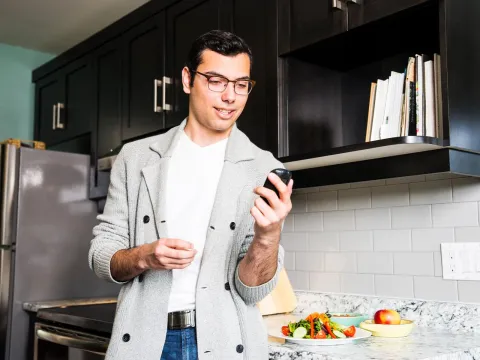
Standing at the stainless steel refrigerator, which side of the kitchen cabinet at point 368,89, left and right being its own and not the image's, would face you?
right

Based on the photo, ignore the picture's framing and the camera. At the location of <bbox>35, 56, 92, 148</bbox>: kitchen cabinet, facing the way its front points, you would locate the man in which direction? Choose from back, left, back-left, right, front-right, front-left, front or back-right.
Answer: front-left

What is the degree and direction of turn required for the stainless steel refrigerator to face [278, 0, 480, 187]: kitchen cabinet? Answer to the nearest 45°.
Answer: approximately 90° to its left

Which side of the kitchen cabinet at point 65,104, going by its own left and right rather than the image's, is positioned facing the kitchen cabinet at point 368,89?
left

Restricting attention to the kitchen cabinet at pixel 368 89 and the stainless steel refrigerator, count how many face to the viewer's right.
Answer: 0

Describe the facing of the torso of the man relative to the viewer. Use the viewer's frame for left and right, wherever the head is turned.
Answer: facing the viewer

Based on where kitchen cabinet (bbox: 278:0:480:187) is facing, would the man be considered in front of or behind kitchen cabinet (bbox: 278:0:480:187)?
in front

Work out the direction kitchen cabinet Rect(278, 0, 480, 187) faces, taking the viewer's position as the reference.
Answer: facing the viewer and to the left of the viewer

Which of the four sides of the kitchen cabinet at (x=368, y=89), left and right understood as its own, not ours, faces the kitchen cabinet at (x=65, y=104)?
right
